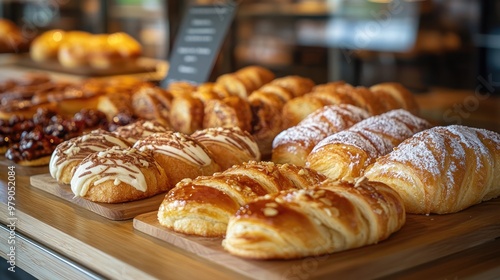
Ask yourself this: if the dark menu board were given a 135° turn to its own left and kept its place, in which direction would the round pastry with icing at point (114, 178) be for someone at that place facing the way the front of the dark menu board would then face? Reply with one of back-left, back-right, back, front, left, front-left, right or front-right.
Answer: back-right

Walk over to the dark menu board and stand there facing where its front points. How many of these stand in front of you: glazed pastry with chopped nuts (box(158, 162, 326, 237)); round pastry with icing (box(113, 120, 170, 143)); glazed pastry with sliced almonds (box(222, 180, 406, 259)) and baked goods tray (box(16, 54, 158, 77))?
3

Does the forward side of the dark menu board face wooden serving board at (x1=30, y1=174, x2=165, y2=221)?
yes

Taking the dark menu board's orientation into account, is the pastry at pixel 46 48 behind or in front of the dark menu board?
behind

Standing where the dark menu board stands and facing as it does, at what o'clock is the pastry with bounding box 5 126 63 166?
The pastry is roughly at 1 o'clock from the dark menu board.

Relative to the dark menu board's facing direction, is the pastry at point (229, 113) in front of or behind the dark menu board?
in front

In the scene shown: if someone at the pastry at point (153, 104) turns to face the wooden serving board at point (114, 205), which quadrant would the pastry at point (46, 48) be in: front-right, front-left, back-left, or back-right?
back-right

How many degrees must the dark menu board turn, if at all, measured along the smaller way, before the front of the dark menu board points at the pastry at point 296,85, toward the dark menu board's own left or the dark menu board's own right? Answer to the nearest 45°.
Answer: approximately 45° to the dark menu board's own left

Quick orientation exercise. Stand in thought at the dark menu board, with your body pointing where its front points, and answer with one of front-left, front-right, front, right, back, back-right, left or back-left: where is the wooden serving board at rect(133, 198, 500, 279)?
front

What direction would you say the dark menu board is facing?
toward the camera

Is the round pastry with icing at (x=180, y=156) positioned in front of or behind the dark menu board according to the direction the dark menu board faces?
in front

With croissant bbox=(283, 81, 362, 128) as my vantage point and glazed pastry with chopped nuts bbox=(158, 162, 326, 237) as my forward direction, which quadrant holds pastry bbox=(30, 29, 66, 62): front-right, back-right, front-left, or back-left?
back-right

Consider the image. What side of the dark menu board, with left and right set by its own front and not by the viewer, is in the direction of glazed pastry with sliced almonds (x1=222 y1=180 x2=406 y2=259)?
front

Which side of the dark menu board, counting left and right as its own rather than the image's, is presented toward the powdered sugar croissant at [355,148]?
front

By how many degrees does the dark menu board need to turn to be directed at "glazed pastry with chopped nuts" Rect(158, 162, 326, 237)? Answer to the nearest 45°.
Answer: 0° — it already faces it
